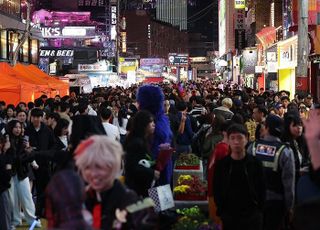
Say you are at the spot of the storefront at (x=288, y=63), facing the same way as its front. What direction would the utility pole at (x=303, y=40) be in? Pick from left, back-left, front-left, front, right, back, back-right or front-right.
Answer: front-left

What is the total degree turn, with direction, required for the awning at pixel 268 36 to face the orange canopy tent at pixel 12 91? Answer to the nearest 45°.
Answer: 0° — it already faces it

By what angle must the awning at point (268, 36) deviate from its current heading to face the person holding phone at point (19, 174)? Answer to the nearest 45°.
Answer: approximately 45° to its left

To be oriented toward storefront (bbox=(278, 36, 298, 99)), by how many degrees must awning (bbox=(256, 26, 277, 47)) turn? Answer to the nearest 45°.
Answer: approximately 45° to its left

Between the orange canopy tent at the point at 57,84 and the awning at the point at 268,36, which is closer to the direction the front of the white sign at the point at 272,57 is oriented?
the orange canopy tent

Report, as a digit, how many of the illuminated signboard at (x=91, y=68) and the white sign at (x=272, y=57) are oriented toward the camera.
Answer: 2

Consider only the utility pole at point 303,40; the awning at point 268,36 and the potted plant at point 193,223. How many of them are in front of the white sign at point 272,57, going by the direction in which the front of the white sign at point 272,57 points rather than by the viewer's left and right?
2

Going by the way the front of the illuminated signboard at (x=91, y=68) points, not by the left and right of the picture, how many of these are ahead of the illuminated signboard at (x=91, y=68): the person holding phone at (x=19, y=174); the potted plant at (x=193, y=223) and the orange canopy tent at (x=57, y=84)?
3

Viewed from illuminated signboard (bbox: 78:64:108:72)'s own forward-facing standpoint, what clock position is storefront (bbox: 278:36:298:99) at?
The storefront is roughly at 11 o'clock from the illuminated signboard.

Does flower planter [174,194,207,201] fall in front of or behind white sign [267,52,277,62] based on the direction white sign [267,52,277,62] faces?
in front
